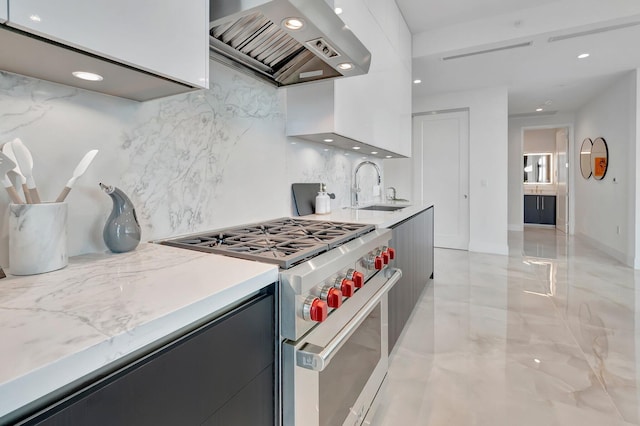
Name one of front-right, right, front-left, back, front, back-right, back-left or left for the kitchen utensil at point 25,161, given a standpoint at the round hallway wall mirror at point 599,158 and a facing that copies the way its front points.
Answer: front-left

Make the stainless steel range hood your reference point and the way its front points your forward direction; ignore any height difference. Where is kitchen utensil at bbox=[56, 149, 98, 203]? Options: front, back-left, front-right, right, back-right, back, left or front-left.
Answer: right

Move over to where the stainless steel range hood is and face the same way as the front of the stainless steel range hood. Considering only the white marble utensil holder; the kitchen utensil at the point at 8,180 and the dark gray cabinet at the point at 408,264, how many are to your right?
2

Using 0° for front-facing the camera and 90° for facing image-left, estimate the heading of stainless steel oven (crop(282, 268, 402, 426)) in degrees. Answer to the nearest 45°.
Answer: approximately 315°

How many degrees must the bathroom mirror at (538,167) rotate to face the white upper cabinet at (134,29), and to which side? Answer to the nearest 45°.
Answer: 0° — it already faces it

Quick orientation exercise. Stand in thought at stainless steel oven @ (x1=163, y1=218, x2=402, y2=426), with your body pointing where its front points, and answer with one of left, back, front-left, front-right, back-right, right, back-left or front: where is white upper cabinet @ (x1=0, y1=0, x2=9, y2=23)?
right

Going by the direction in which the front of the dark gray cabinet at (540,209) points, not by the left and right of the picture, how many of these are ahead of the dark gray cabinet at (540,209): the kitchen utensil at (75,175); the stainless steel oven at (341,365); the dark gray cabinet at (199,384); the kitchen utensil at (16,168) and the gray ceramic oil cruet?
5

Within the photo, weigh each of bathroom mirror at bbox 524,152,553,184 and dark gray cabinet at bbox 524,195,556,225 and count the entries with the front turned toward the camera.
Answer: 2

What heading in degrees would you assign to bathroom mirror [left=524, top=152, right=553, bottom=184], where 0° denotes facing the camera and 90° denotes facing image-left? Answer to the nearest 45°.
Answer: approximately 0°

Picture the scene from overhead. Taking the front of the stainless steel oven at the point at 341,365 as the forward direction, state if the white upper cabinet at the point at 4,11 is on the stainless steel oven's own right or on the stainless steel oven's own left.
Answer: on the stainless steel oven's own right

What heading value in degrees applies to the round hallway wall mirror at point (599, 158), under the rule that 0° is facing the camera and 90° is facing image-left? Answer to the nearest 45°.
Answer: approximately 45°

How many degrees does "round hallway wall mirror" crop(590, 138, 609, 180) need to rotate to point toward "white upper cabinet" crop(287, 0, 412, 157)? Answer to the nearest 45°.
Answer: approximately 45° to its left
